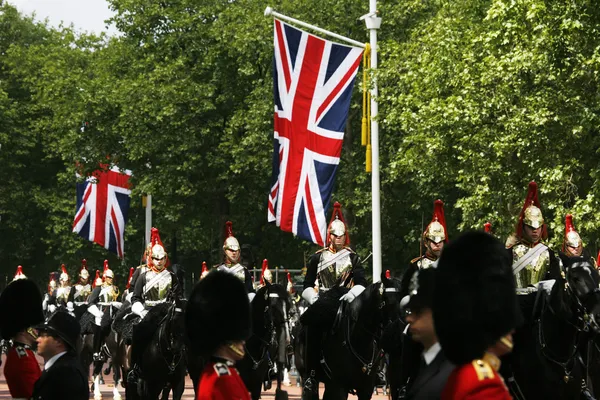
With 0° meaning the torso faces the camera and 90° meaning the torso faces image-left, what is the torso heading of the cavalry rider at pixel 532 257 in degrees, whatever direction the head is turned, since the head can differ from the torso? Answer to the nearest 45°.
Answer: approximately 0°

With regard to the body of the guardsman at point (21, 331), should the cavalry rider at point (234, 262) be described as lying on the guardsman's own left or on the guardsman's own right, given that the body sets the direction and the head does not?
on the guardsman's own left

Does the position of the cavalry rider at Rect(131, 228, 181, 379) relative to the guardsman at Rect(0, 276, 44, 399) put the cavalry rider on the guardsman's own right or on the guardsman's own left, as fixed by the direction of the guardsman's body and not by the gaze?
on the guardsman's own left

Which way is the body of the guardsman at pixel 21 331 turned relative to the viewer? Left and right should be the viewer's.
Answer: facing to the right of the viewer

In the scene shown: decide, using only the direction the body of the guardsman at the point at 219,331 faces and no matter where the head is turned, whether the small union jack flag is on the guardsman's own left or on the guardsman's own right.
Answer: on the guardsman's own left

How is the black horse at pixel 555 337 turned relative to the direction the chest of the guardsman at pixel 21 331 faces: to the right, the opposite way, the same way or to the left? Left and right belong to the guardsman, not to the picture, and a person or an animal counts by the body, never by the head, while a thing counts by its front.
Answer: to the right

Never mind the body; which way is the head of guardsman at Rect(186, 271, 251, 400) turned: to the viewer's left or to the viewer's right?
to the viewer's right
